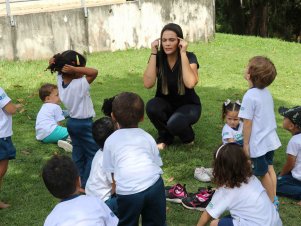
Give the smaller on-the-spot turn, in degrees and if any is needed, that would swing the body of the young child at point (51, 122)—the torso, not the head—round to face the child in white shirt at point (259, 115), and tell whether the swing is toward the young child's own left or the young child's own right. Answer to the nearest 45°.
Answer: approximately 45° to the young child's own right

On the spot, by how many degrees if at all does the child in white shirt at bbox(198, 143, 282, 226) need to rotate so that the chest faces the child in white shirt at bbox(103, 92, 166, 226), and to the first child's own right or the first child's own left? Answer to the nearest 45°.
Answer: approximately 45° to the first child's own left

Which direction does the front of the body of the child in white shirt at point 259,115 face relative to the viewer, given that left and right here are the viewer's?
facing away from the viewer and to the left of the viewer

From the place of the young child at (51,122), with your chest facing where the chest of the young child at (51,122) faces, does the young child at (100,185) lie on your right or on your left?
on your right

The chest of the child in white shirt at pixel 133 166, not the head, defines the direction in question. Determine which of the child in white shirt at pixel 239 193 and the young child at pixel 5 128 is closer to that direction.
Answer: the young child

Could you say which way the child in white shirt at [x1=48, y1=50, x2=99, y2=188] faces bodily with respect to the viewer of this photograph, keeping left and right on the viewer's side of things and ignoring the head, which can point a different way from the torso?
facing away from the viewer and to the right of the viewer

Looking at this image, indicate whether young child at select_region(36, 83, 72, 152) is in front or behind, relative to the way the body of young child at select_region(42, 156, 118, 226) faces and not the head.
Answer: in front

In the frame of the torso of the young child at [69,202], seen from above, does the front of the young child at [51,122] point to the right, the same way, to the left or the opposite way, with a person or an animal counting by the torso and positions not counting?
to the right

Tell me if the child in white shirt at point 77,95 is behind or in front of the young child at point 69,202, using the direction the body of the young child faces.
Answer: in front

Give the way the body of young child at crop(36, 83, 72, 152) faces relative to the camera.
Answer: to the viewer's right

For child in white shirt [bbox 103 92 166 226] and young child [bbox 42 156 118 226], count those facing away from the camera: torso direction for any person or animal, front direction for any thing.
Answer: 2

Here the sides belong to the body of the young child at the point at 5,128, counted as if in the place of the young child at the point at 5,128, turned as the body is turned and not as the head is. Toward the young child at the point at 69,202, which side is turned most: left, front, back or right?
right

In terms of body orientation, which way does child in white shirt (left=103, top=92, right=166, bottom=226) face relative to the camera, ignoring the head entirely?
away from the camera

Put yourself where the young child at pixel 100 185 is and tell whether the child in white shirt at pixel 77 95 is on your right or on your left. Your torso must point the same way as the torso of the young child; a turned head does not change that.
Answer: on your left

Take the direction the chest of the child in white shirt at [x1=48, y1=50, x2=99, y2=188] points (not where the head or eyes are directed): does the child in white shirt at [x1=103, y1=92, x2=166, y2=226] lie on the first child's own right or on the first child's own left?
on the first child's own right

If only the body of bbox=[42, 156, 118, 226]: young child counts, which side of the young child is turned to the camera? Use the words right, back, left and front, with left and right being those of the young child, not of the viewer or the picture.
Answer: back

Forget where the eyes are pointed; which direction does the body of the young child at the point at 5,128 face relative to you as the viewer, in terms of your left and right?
facing to the right of the viewer
